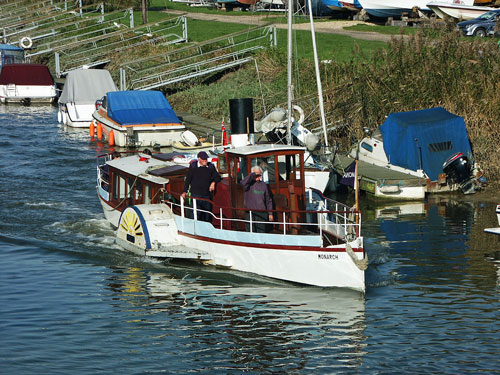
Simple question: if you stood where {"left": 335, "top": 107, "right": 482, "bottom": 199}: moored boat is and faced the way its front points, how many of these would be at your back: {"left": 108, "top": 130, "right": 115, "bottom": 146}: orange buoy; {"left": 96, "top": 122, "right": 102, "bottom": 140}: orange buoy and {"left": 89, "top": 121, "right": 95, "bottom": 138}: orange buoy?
0

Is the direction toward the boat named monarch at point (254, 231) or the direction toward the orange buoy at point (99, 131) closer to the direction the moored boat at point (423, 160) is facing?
the orange buoy

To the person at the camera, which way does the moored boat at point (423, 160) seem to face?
facing away from the viewer and to the left of the viewer

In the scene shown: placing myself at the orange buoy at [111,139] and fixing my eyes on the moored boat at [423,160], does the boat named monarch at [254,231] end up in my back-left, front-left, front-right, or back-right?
front-right

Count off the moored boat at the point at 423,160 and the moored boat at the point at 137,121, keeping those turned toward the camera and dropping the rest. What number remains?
0

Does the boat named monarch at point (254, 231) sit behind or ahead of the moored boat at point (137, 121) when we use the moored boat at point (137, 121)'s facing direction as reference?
behind

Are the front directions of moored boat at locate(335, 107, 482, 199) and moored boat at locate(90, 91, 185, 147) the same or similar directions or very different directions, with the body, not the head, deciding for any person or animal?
same or similar directions

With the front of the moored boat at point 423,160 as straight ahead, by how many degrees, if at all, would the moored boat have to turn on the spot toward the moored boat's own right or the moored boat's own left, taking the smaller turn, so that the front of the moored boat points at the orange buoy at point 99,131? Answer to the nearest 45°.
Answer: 0° — it already faces it
